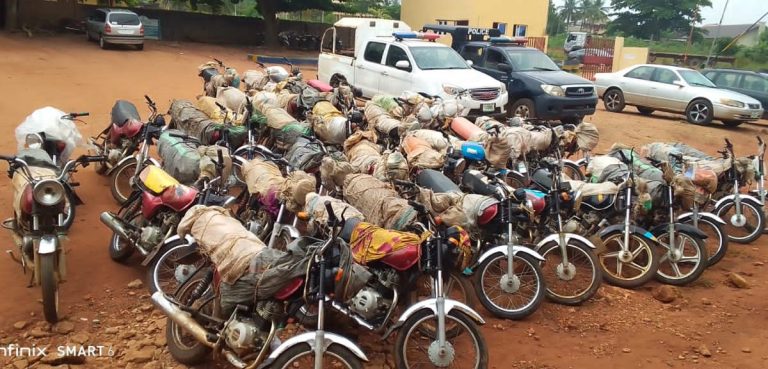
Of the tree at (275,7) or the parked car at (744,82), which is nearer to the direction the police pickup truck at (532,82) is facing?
the parked car

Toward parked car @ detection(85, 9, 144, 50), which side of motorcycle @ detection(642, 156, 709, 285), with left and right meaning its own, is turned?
back

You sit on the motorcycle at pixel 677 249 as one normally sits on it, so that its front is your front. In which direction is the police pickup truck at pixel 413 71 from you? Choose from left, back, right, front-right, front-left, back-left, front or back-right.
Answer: back

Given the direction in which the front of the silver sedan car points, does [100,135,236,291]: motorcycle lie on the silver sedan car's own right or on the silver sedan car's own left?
on the silver sedan car's own right

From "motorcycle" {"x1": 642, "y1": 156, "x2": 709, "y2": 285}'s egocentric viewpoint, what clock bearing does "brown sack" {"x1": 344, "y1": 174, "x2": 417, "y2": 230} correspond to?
The brown sack is roughly at 3 o'clock from the motorcycle.

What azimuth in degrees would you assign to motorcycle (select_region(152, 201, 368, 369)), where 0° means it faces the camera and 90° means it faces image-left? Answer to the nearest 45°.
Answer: approximately 315°

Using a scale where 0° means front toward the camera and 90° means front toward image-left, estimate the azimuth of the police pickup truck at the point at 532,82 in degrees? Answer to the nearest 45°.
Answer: approximately 315°

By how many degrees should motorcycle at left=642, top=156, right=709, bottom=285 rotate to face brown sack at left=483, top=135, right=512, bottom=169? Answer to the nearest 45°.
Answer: approximately 135° to its right

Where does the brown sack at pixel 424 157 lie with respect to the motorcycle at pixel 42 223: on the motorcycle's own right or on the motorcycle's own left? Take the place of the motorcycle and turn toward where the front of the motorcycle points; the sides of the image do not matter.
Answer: on the motorcycle's own left

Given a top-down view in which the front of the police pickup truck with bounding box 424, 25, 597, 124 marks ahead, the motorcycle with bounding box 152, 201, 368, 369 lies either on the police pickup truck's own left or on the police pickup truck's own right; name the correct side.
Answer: on the police pickup truck's own right

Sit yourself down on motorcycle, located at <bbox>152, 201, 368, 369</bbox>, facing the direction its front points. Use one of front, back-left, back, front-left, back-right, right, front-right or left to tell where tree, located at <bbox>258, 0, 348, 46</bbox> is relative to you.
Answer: back-left
